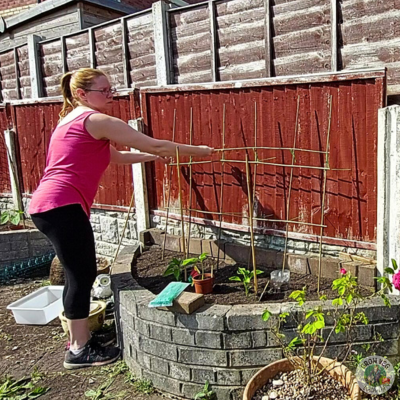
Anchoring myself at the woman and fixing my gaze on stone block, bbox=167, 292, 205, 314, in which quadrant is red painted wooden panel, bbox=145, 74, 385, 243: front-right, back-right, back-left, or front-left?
front-left

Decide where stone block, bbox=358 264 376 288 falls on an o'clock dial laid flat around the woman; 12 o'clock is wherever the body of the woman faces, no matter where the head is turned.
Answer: The stone block is roughly at 12 o'clock from the woman.

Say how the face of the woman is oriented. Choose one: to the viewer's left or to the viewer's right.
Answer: to the viewer's right

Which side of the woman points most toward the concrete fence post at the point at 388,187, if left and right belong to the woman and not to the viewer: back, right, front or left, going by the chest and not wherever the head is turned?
front

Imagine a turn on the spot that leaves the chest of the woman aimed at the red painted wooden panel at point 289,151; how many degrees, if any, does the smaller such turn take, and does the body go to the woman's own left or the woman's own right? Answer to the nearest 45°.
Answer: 0° — they already face it

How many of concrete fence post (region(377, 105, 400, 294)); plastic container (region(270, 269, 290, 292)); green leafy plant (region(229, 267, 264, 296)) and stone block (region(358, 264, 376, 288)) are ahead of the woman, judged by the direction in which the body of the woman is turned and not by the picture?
4

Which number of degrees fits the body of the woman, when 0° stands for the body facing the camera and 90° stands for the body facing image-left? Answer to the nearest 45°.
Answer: approximately 270°

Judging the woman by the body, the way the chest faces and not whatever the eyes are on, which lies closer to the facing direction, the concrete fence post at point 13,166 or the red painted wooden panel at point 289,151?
the red painted wooden panel
